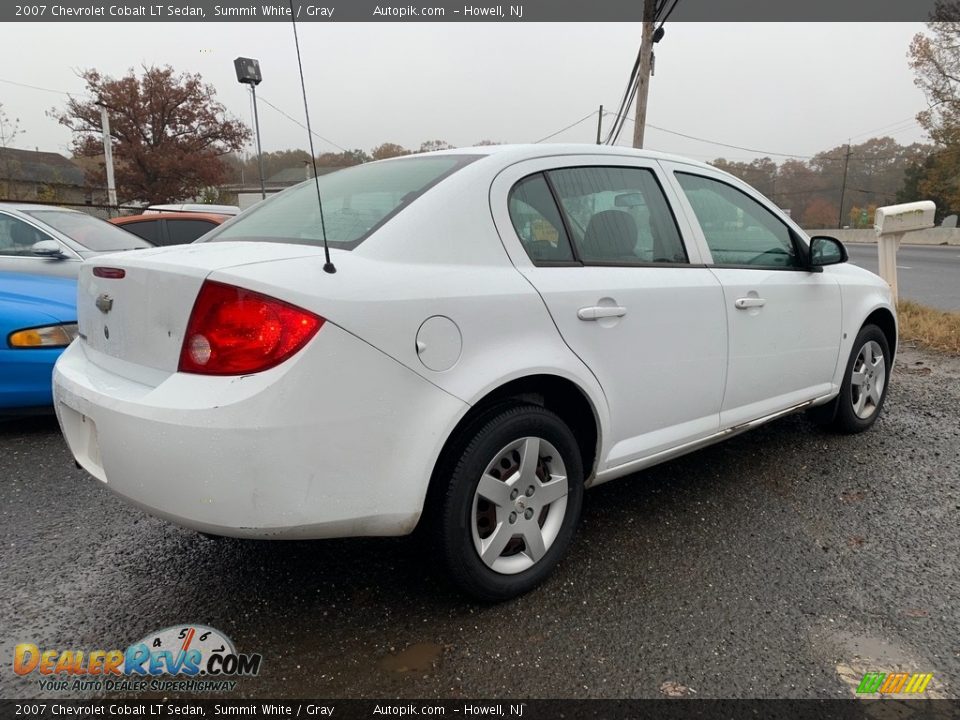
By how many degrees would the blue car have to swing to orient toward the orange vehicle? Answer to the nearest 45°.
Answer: approximately 135° to its left

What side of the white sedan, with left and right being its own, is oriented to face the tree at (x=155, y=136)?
left

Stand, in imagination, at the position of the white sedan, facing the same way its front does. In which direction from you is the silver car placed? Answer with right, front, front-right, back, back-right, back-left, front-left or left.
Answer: left

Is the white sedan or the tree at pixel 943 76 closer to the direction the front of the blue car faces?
the white sedan

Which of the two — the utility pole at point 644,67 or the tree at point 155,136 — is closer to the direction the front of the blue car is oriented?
the utility pole

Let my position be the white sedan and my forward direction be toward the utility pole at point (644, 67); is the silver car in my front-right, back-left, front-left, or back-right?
front-left

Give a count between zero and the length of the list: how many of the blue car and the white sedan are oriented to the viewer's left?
0

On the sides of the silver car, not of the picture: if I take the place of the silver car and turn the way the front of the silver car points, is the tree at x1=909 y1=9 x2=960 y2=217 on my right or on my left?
on my left

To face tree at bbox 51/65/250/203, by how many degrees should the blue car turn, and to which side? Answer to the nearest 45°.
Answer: approximately 135° to its left

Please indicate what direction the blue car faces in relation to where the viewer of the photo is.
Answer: facing the viewer and to the right of the viewer

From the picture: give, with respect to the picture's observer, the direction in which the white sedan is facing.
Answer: facing away from the viewer and to the right of the viewer

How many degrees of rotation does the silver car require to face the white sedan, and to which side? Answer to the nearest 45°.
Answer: approximately 45° to its right

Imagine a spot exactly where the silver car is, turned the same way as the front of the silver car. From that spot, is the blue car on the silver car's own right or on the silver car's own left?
on the silver car's own right

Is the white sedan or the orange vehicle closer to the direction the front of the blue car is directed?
the white sedan
